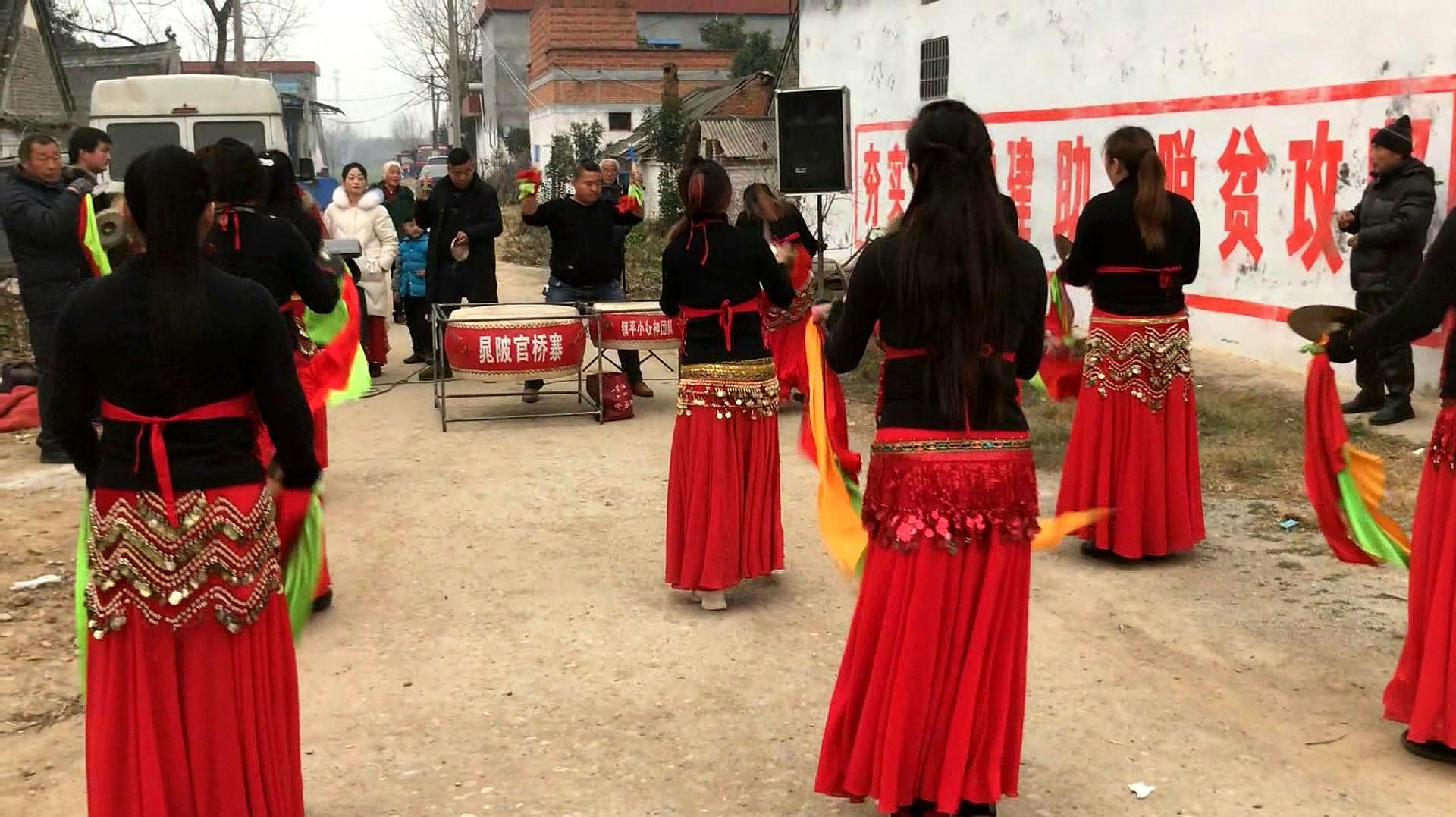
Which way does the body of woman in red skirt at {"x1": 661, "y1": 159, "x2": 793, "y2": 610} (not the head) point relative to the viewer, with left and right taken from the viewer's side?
facing away from the viewer

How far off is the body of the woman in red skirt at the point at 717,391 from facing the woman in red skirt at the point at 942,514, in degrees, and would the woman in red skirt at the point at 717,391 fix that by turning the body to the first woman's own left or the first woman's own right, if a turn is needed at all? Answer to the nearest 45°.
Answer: approximately 180°

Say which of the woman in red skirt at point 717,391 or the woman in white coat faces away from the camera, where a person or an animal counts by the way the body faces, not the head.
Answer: the woman in red skirt

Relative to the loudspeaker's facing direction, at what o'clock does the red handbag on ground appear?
The red handbag on ground is roughly at 1 o'clock from the loudspeaker.

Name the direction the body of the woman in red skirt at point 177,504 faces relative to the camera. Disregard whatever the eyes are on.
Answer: away from the camera

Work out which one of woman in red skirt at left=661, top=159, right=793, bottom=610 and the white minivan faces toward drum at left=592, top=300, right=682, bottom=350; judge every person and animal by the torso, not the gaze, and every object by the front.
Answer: the woman in red skirt

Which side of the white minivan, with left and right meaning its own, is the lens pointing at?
back

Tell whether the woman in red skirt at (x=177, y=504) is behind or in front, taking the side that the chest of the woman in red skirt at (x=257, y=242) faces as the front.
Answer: behind

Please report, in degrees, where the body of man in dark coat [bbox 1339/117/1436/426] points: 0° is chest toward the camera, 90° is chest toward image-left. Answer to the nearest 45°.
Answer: approximately 90°
